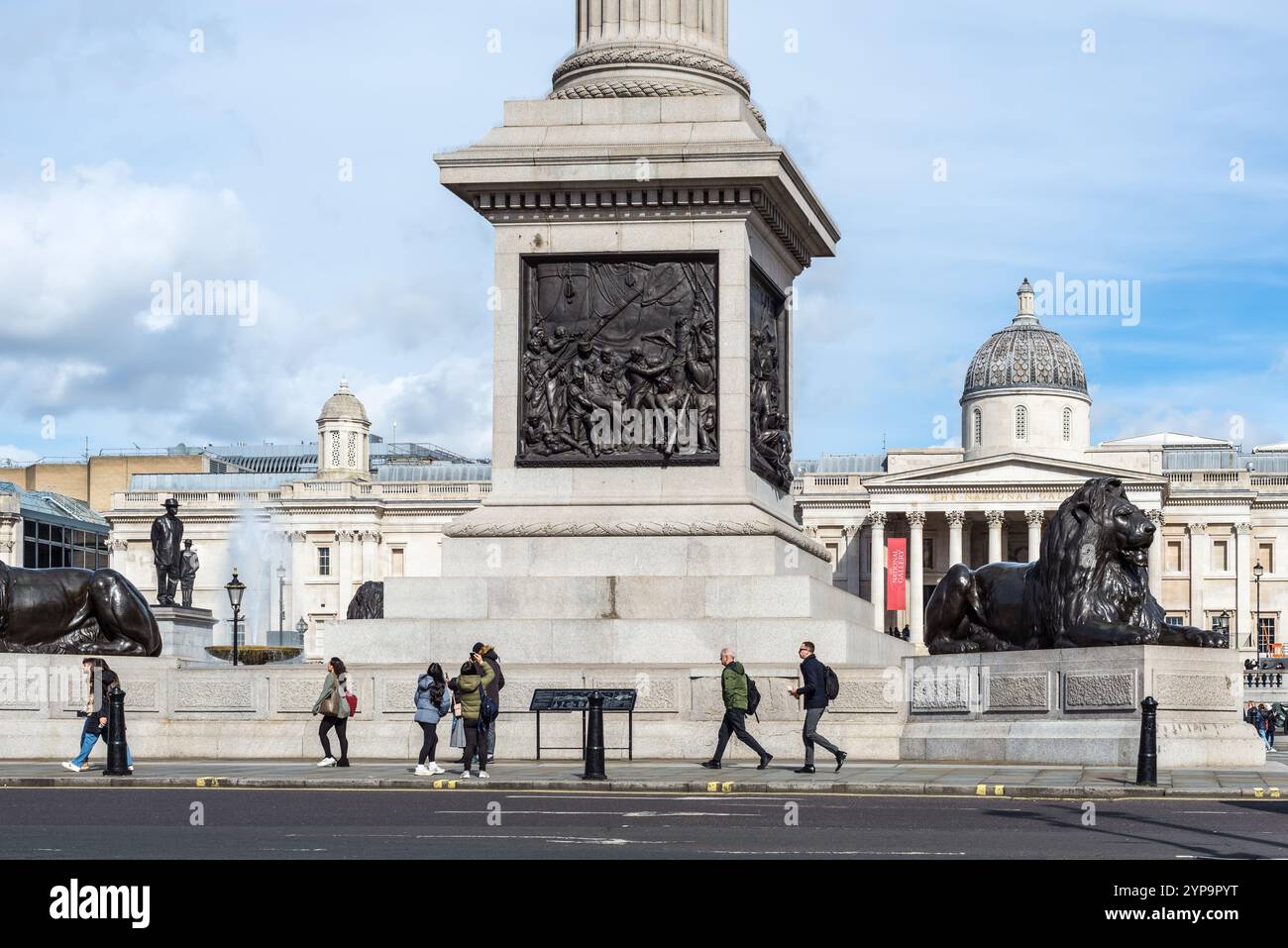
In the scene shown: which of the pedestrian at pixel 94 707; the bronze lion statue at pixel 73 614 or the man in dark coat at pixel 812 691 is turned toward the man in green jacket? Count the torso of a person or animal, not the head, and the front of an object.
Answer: the man in dark coat

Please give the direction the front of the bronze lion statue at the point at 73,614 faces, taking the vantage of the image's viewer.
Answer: facing to the left of the viewer

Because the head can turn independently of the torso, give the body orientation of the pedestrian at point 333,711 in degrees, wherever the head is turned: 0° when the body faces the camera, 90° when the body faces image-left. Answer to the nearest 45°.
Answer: approximately 90°

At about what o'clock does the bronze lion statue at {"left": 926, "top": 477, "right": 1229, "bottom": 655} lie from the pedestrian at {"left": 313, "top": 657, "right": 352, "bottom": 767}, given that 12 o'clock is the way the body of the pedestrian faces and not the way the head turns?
The bronze lion statue is roughly at 6 o'clock from the pedestrian.

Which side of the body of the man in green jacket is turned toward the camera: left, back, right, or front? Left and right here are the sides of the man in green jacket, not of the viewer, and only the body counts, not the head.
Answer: left

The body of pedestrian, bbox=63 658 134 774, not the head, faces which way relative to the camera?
to the viewer's left

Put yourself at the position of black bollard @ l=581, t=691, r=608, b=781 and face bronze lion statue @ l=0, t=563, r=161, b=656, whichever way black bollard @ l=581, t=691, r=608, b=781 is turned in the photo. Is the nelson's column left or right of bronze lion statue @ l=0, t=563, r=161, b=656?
right

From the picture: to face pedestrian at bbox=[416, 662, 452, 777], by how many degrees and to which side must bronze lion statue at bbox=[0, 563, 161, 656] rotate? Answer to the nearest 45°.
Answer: approximately 135° to its left
